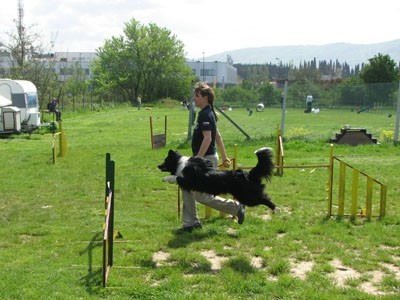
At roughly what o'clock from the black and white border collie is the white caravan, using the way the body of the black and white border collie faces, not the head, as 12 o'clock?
The white caravan is roughly at 2 o'clock from the black and white border collie.

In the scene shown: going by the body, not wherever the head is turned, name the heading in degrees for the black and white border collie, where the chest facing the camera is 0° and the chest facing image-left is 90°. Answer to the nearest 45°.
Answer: approximately 90°

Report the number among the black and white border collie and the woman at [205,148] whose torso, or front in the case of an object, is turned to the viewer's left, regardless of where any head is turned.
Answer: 2

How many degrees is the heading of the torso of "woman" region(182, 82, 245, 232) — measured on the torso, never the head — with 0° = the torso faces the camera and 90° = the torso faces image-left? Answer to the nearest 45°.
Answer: approximately 90°

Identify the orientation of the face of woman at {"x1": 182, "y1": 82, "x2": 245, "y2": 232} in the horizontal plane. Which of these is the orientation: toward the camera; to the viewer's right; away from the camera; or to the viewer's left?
to the viewer's left

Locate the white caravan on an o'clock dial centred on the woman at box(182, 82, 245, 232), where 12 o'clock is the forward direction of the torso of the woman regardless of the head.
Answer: The white caravan is roughly at 2 o'clock from the woman.

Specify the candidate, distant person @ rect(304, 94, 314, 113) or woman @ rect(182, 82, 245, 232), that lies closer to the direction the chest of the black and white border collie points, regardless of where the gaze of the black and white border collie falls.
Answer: the woman

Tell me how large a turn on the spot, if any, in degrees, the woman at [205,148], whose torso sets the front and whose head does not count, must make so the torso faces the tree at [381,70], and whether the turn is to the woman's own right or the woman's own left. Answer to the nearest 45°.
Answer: approximately 90° to the woman's own right
